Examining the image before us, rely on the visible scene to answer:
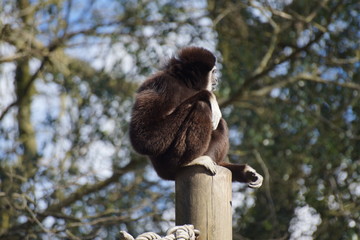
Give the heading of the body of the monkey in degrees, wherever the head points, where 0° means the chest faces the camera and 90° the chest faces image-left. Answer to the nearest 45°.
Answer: approximately 270°
